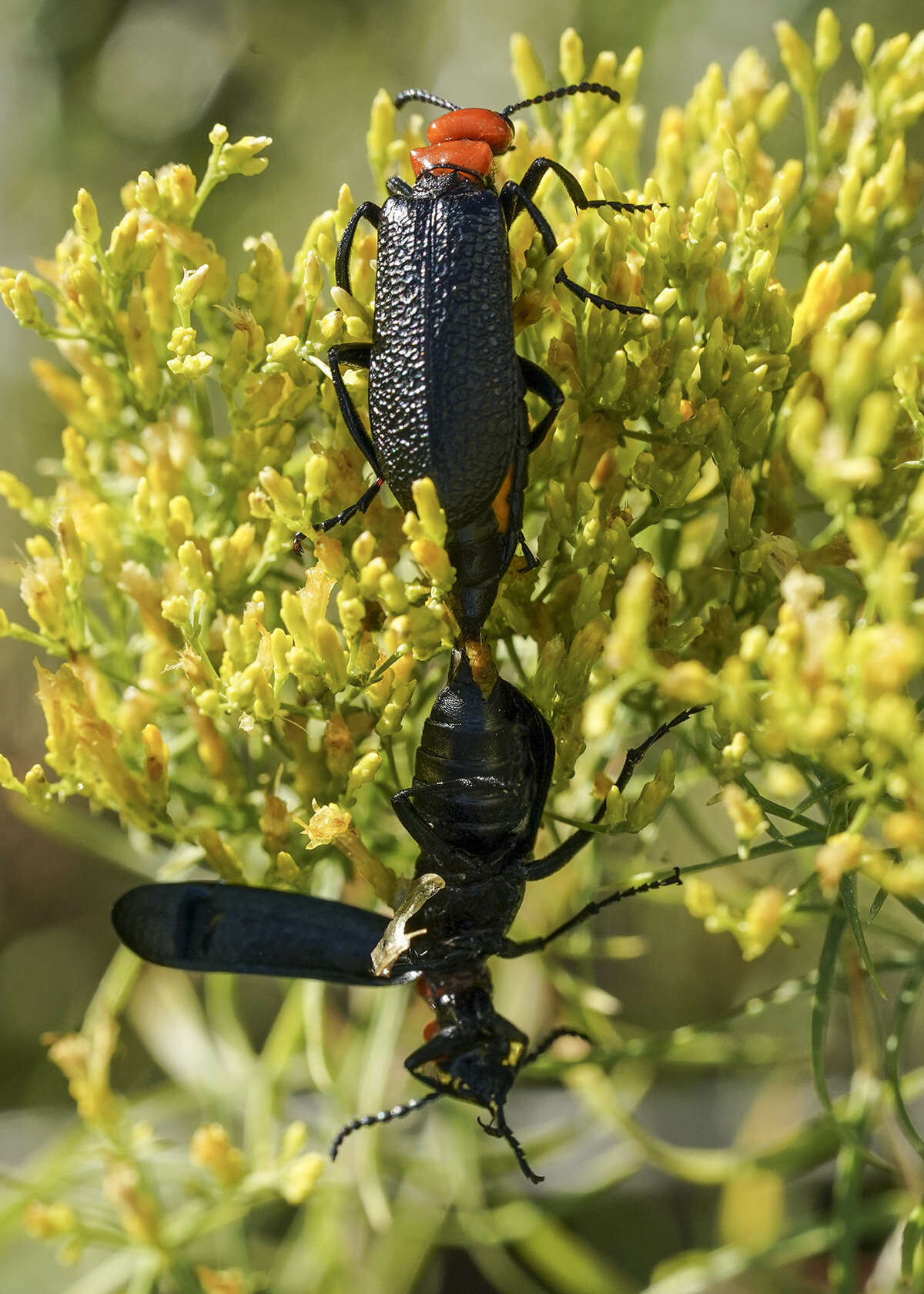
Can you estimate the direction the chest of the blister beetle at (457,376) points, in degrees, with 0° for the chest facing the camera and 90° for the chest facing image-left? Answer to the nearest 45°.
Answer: approximately 180°
